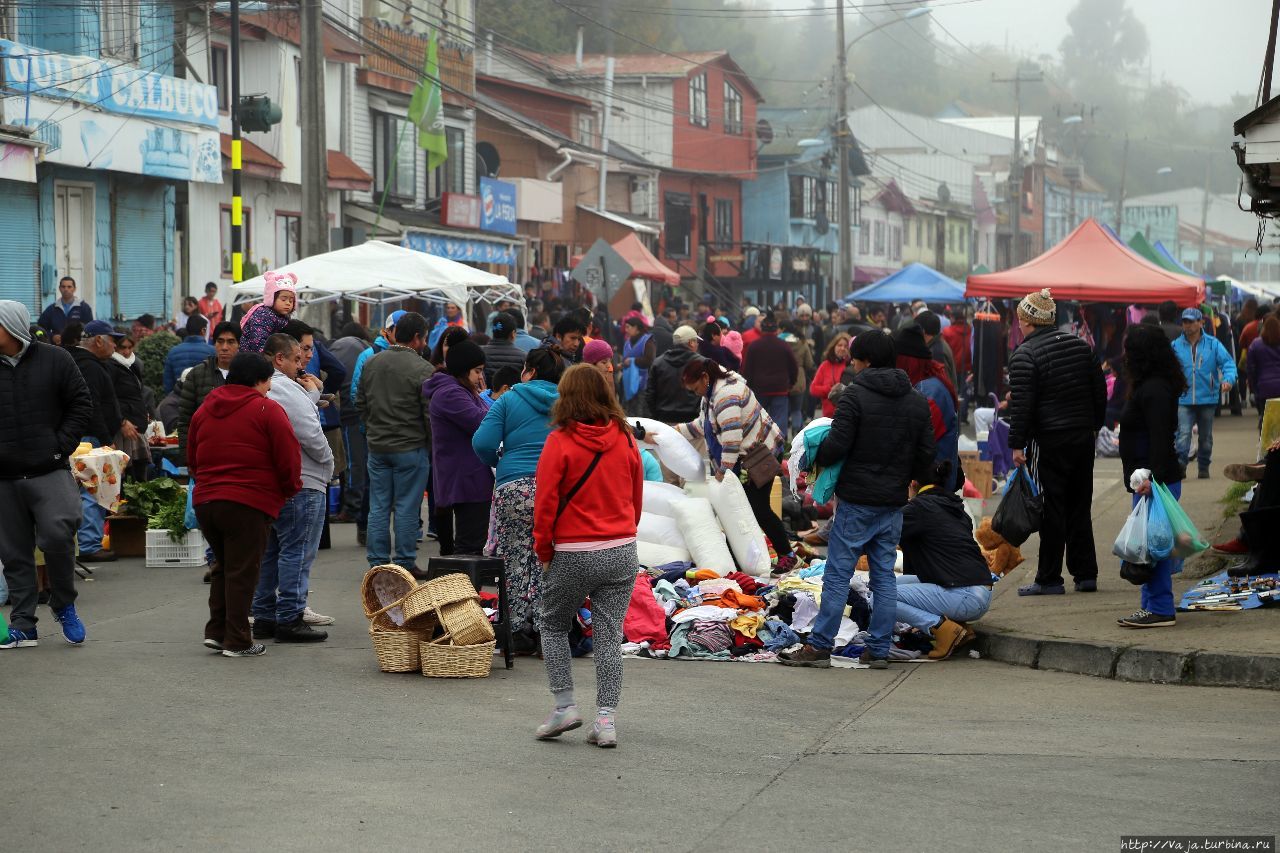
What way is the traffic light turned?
to the viewer's right

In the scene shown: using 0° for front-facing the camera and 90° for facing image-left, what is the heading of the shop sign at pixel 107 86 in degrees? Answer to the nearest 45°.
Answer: approximately 315°

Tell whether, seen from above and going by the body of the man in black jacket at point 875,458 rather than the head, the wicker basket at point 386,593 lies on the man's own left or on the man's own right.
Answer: on the man's own left

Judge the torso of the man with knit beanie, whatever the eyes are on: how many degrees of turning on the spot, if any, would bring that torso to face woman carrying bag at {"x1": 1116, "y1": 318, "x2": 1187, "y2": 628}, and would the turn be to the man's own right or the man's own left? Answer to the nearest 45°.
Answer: approximately 180°

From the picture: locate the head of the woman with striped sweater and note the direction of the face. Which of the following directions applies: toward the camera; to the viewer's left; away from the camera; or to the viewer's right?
to the viewer's left

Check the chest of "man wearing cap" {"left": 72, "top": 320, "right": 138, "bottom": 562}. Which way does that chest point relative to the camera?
to the viewer's right
